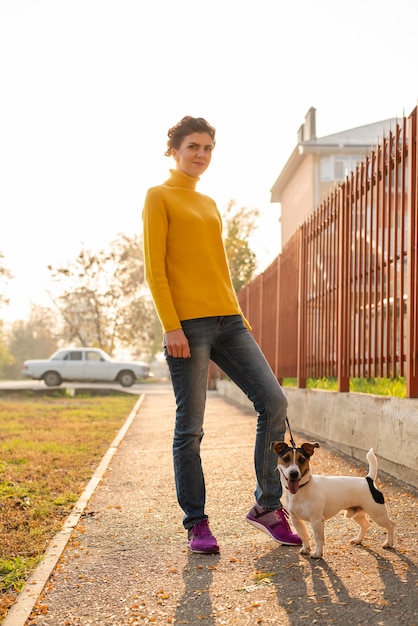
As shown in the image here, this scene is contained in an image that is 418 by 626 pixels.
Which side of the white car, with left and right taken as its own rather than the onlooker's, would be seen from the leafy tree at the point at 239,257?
front

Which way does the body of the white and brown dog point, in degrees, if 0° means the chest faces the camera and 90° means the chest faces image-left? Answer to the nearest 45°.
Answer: approximately 45°

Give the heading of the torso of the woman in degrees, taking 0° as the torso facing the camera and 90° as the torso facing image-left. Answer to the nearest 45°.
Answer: approximately 315°

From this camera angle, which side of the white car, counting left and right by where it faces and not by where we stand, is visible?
right

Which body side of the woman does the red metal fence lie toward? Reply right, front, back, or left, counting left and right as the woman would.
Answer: left

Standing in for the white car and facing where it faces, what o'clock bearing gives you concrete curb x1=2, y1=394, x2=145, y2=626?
The concrete curb is roughly at 3 o'clock from the white car.

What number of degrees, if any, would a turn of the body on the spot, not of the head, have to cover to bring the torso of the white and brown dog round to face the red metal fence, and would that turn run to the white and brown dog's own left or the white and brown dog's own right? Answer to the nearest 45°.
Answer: approximately 135° to the white and brown dog's own right

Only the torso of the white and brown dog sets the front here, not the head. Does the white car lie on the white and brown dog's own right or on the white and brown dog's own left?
on the white and brown dog's own right

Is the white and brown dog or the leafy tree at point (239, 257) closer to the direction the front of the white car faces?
the leafy tree

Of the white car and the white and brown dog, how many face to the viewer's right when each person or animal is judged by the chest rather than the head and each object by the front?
1

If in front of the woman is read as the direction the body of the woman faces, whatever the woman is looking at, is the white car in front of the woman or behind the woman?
behind
